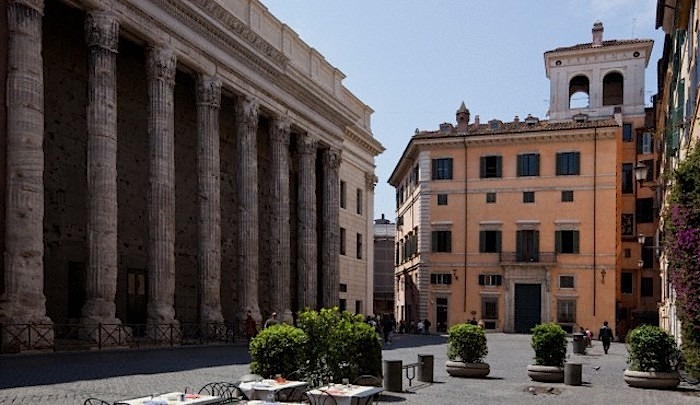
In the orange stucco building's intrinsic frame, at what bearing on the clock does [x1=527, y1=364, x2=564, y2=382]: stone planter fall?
The stone planter is roughly at 12 o'clock from the orange stucco building.

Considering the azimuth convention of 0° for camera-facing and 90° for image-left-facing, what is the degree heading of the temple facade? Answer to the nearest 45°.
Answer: approximately 315°

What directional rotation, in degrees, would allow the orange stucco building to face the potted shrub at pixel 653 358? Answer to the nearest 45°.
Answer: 0° — it already faces it

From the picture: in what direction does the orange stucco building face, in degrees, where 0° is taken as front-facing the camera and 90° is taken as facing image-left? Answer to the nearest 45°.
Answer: approximately 0°

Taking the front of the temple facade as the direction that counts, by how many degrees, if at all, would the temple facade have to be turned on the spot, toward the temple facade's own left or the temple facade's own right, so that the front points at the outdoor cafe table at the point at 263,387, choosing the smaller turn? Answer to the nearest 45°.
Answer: approximately 45° to the temple facade's own right

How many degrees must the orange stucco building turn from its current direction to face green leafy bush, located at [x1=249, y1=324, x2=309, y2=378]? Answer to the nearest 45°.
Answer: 0° — it already faces it

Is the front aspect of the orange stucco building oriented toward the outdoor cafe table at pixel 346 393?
yes
